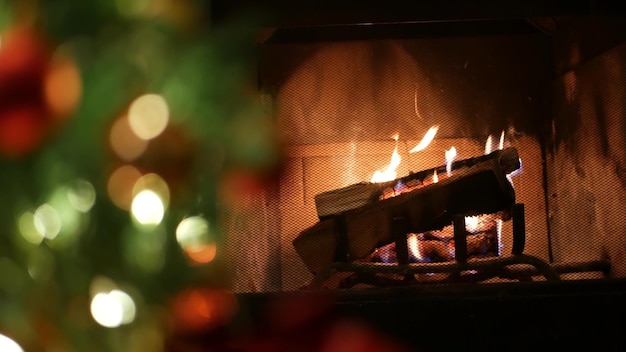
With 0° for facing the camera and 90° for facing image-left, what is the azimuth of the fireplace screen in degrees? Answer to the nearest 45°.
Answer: approximately 0°

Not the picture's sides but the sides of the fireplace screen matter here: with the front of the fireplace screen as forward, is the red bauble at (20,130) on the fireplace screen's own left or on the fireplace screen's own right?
on the fireplace screen's own right

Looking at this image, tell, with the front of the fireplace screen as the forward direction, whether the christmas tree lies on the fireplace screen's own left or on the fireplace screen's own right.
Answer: on the fireplace screen's own right
